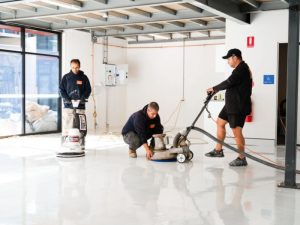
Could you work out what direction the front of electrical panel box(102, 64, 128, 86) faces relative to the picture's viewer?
facing the viewer

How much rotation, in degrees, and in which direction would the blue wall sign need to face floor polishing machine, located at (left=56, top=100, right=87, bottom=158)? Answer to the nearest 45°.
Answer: approximately 45° to its right

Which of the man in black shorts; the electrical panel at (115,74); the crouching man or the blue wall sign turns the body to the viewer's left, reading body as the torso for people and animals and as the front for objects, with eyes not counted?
the man in black shorts

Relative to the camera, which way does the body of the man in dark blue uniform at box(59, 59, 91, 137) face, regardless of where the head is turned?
toward the camera

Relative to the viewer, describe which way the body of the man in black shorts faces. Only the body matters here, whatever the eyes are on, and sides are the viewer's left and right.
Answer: facing to the left of the viewer

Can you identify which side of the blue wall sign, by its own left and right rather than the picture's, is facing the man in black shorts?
front

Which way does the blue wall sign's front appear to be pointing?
toward the camera

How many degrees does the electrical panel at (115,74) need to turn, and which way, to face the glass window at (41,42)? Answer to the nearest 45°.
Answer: approximately 45° to its right

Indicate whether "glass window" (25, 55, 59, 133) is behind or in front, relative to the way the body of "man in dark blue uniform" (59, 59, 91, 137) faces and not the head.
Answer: behind

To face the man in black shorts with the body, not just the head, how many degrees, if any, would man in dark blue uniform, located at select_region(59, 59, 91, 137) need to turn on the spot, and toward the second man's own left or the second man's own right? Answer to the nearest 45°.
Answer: approximately 45° to the second man's own left

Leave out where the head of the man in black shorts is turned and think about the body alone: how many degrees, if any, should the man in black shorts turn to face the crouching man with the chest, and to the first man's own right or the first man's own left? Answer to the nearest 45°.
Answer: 0° — they already face them

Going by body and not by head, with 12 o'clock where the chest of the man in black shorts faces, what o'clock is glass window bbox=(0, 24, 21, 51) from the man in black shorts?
The glass window is roughly at 1 o'clock from the man in black shorts.
